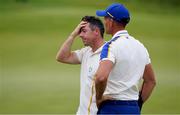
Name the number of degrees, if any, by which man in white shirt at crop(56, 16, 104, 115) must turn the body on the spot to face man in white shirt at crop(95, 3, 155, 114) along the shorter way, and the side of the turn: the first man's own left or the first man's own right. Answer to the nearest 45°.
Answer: approximately 90° to the first man's own left

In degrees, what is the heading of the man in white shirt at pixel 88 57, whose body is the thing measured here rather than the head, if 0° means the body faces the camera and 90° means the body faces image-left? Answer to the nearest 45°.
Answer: approximately 45°

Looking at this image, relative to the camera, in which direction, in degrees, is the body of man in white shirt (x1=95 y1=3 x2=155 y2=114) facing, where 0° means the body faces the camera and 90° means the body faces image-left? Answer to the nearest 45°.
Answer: approximately 135°

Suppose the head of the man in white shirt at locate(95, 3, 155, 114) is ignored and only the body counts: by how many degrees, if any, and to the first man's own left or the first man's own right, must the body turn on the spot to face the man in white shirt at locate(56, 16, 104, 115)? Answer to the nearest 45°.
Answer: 0° — they already face them

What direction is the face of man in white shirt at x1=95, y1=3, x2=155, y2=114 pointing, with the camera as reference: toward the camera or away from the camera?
away from the camera
